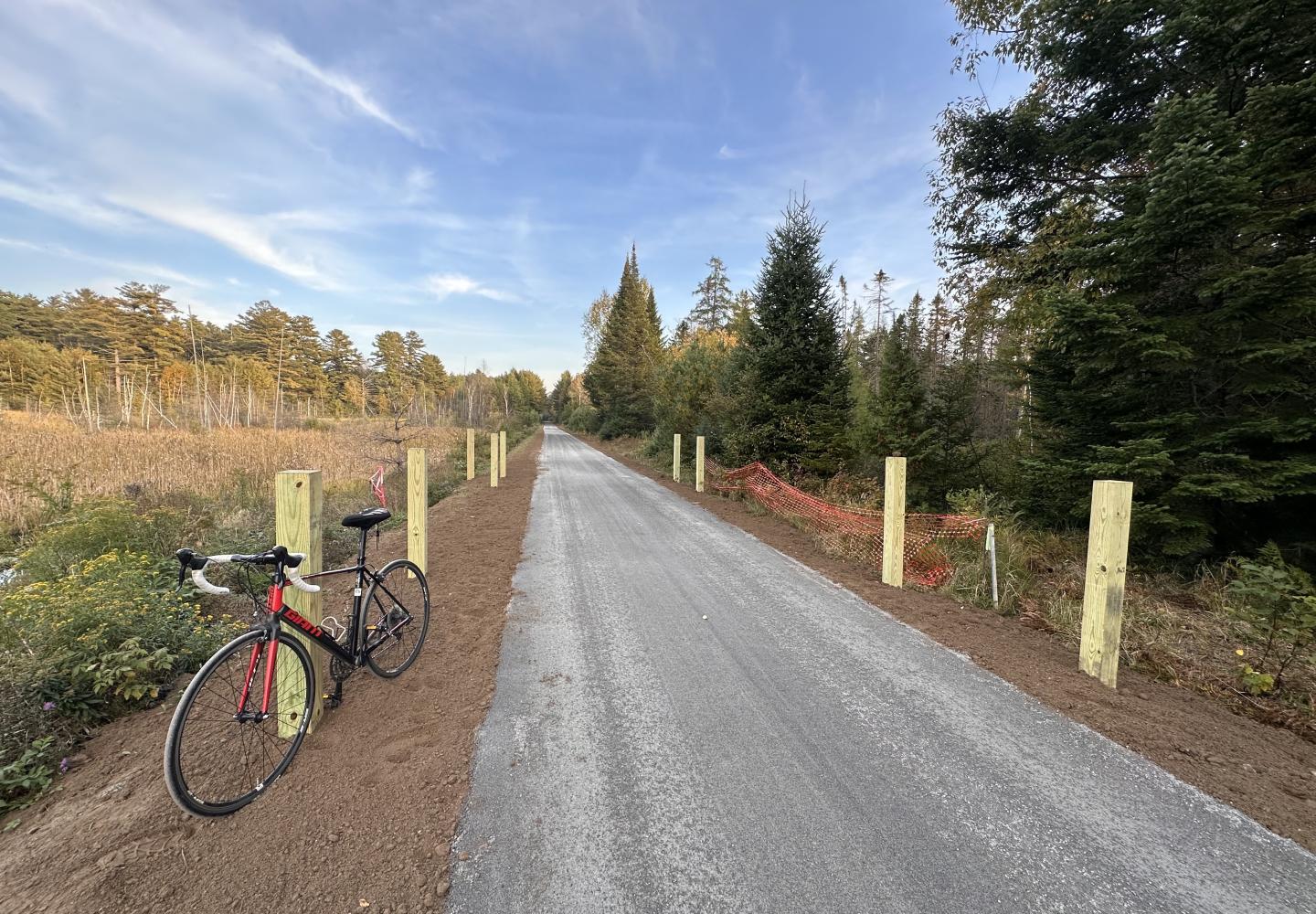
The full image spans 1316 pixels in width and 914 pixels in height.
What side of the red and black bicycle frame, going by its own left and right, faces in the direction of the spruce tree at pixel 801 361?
back

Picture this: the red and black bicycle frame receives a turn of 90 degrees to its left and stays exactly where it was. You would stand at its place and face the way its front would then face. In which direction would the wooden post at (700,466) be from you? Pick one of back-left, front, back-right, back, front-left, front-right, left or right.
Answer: left

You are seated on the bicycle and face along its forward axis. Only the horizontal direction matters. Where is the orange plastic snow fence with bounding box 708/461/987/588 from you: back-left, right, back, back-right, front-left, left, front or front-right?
back-left

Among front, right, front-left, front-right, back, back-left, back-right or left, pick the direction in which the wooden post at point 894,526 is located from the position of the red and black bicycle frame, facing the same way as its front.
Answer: back-left

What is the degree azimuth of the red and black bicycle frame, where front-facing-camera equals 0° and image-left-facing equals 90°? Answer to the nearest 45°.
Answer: approximately 45°

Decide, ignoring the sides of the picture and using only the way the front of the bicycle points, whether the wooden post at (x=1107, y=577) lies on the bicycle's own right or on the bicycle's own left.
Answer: on the bicycle's own left

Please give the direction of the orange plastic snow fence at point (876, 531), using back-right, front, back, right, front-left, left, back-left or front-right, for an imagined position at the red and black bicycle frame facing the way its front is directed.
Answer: back-left

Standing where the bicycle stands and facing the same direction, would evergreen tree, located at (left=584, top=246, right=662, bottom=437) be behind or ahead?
behind

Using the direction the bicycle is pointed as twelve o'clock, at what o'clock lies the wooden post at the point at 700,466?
The wooden post is roughly at 6 o'clock from the bicycle.

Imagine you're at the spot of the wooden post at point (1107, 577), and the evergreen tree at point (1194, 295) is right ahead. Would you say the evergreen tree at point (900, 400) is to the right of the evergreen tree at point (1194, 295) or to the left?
left

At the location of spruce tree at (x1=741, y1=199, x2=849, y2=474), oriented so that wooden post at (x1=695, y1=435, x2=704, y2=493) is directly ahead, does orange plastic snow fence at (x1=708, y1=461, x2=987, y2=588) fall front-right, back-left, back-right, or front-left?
front-left
